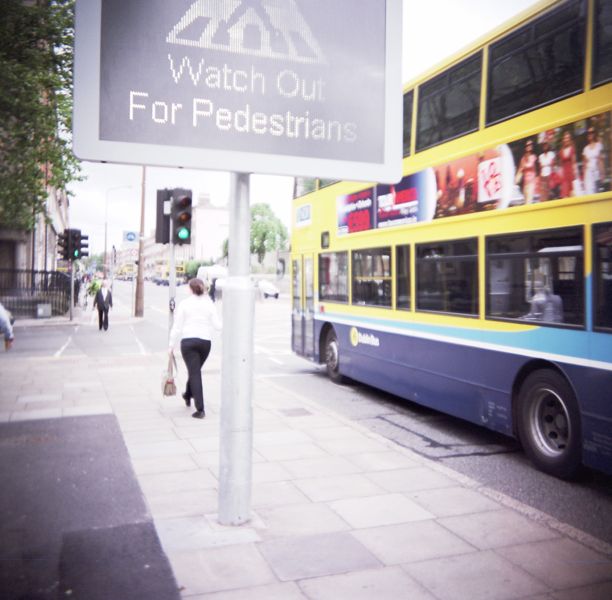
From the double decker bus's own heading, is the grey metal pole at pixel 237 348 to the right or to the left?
on its left

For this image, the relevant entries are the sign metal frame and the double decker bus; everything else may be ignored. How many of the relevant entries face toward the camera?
1

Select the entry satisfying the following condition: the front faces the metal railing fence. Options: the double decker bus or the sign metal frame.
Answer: the double decker bus

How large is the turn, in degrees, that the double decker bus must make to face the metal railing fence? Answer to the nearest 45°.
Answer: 0° — it already faces it

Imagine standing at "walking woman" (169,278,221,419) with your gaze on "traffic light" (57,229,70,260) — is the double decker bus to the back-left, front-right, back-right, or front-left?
back-right

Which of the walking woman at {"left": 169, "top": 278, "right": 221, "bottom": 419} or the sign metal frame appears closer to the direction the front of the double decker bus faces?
the walking woman

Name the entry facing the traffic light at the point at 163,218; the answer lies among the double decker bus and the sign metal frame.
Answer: the double decker bus

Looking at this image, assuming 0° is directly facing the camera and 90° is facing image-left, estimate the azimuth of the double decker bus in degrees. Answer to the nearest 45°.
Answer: approximately 135°

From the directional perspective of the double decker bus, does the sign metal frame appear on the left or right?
on its left

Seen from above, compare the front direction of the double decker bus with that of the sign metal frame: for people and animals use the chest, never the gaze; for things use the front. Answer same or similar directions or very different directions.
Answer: very different directions

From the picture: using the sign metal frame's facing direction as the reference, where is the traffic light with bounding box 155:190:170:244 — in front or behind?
behind

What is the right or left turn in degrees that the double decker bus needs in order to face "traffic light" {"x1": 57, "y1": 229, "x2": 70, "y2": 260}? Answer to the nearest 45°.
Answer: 0° — it already faces it

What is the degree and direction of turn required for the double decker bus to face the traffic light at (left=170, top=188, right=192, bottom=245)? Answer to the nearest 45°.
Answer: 0° — it already faces it
